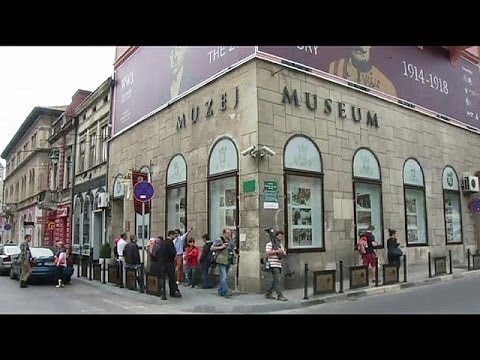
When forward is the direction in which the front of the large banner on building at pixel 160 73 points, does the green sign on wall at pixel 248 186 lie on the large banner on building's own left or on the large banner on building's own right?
on the large banner on building's own left

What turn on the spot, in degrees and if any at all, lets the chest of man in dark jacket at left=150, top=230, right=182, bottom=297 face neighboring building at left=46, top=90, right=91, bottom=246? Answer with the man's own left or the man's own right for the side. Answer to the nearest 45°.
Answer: approximately 90° to the man's own left

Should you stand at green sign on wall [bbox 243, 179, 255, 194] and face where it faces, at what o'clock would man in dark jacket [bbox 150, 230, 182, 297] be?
The man in dark jacket is roughly at 1 o'clock from the green sign on wall.

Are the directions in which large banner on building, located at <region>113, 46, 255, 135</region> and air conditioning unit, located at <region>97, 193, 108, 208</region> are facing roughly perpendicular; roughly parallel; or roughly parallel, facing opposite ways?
roughly parallel

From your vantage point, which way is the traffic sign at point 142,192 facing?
toward the camera

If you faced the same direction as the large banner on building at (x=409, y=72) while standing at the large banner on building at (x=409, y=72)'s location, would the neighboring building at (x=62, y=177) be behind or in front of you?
behind

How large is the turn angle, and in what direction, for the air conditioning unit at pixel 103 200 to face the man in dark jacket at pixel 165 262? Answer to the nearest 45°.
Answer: approximately 45° to its left
